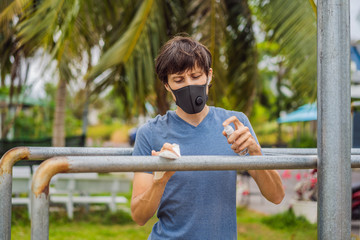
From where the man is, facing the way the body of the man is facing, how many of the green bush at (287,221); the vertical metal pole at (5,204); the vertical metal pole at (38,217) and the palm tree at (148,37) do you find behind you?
2

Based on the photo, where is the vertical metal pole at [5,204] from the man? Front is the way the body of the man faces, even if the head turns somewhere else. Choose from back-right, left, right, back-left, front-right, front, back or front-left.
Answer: front-right

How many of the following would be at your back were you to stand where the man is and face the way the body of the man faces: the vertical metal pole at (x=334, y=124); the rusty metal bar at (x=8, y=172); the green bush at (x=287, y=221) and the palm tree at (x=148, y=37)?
2

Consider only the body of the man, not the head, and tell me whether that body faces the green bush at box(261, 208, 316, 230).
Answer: no

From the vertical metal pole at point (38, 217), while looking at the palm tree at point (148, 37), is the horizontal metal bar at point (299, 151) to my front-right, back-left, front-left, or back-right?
front-right

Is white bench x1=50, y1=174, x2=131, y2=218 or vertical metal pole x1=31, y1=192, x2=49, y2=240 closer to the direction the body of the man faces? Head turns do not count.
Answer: the vertical metal pole

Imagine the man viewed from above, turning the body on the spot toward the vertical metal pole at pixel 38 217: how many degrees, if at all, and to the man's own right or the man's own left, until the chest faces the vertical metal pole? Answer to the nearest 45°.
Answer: approximately 45° to the man's own right

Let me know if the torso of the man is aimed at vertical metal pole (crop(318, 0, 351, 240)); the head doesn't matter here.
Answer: no

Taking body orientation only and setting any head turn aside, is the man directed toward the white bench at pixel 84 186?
no

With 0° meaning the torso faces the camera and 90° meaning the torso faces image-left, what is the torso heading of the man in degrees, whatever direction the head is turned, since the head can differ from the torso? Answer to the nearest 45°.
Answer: approximately 0°

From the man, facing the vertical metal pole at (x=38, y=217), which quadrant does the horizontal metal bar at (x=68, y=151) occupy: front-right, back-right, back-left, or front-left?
front-right
